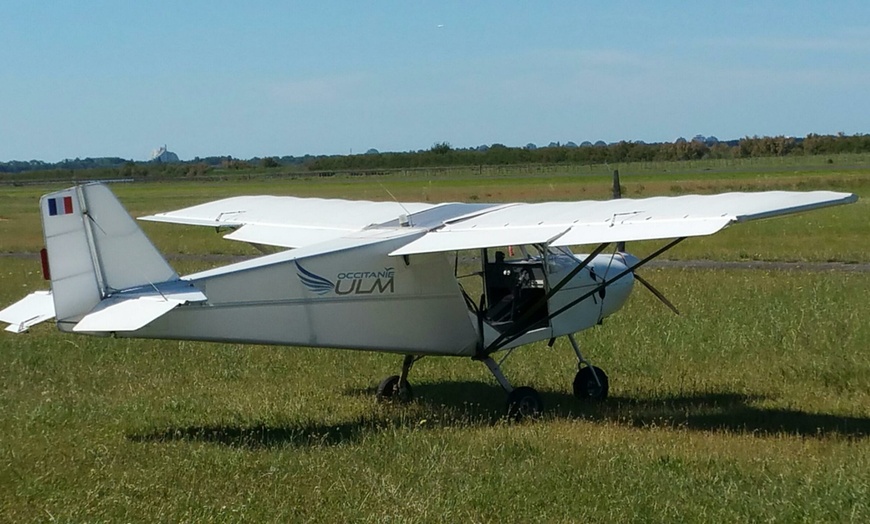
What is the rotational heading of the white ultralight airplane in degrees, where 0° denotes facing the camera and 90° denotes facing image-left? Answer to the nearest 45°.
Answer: approximately 225°
